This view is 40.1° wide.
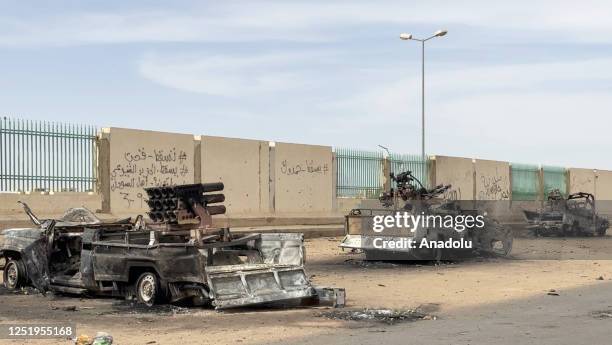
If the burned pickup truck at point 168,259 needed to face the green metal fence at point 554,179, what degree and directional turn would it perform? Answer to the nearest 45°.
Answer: approximately 90° to its right

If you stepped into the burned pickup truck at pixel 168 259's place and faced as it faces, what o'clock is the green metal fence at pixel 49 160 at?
The green metal fence is roughly at 1 o'clock from the burned pickup truck.

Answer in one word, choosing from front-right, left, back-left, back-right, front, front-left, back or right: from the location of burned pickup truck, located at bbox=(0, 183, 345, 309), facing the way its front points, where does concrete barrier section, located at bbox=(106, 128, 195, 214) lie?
front-right

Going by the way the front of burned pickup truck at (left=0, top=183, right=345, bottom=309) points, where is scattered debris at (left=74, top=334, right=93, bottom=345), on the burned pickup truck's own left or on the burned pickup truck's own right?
on the burned pickup truck's own left
